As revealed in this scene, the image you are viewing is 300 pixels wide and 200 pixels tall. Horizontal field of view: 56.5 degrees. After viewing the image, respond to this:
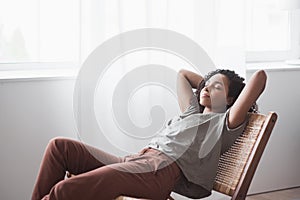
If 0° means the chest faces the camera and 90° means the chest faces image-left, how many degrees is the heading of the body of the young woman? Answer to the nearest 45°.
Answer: approximately 45°
